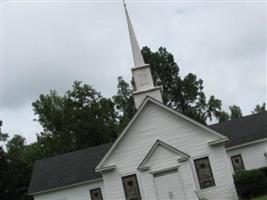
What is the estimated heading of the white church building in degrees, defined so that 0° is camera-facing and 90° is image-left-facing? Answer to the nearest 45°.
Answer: approximately 0°
